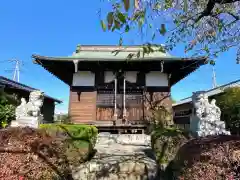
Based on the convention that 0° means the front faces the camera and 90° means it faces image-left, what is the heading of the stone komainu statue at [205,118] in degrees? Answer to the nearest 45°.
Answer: approximately 90°

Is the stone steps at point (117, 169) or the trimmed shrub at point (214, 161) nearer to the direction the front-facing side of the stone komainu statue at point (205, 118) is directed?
the stone steps

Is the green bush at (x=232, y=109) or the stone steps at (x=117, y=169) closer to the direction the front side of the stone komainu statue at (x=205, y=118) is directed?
the stone steps

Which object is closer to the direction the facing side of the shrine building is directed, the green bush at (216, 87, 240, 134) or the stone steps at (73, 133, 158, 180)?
the stone steps

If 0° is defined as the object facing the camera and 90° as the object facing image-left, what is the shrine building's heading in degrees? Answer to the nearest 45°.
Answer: approximately 0°

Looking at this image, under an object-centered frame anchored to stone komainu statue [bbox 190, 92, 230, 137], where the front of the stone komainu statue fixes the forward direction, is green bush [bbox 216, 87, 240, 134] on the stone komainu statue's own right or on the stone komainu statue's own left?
on the stone komainu statue's own right

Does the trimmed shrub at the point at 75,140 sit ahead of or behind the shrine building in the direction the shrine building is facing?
ahead

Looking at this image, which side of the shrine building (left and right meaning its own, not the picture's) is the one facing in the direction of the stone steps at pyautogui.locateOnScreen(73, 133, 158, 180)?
front

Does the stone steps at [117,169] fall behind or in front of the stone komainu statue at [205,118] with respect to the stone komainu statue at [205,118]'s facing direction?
in front
